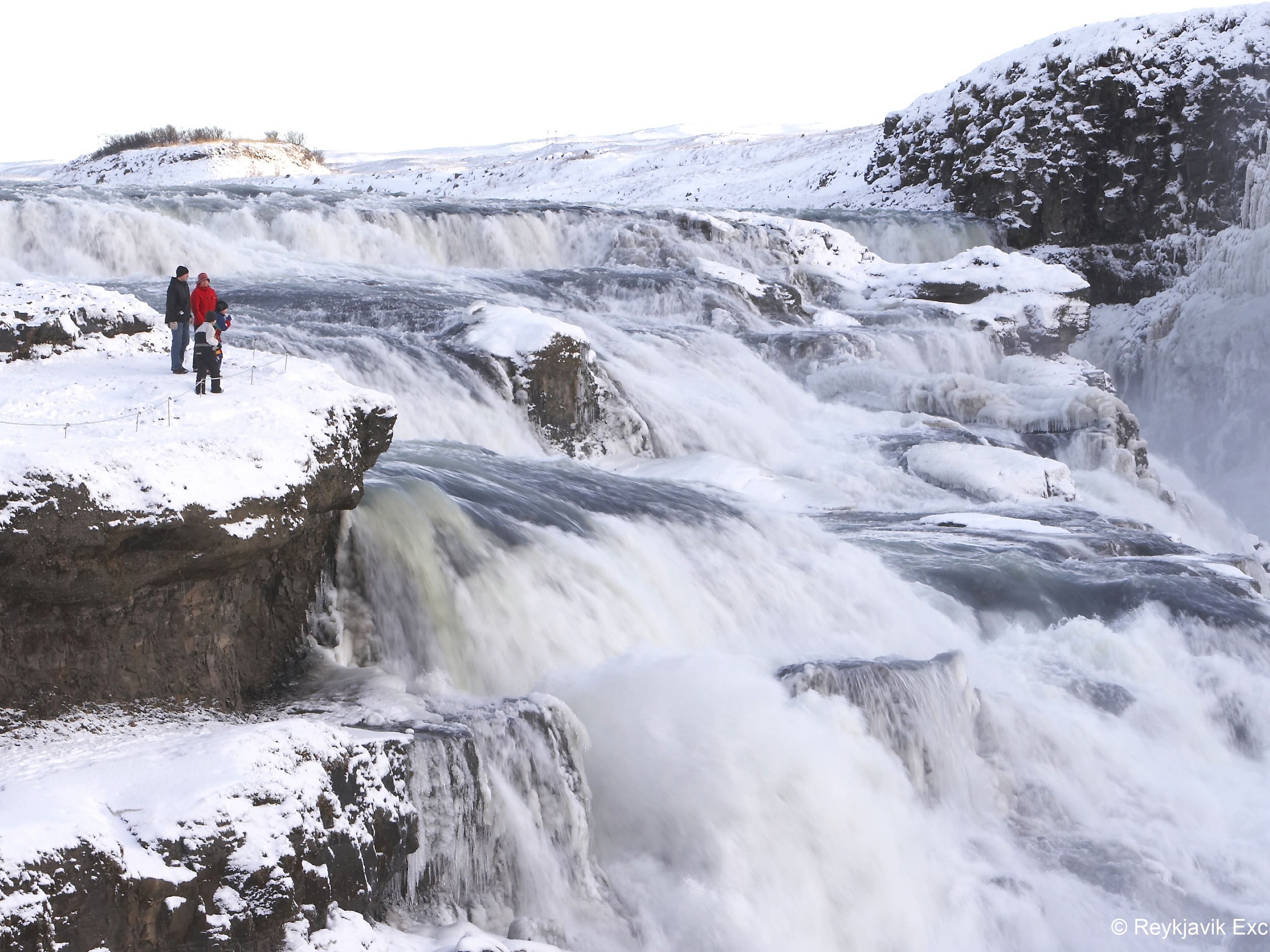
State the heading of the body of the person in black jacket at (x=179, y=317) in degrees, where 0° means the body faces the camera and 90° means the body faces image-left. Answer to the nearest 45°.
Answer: approximately 270°

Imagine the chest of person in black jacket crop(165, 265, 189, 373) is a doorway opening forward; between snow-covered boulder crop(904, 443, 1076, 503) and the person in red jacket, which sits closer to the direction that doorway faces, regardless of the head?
the snow-covered boulder

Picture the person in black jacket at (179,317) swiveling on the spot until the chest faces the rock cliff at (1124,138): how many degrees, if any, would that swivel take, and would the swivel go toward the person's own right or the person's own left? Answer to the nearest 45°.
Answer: approximately 45° to the person's own left

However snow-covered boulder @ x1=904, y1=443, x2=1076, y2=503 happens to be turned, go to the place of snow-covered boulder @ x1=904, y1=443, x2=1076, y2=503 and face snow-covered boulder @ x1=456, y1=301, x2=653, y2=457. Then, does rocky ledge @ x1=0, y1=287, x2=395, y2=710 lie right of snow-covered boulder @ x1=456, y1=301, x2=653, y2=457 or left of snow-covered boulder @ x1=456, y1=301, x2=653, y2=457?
left

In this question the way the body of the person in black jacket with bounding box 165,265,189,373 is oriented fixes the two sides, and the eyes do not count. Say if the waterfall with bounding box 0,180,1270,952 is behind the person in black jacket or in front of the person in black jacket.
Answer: in front

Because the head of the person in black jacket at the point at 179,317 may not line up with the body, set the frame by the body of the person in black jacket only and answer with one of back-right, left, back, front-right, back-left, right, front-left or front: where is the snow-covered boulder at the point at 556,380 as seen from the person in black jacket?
front-left

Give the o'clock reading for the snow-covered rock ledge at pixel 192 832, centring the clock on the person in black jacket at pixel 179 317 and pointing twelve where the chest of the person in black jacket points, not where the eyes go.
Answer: The snow-covered rock ledge is roughly at 3 o'clock from the person in black jacket.

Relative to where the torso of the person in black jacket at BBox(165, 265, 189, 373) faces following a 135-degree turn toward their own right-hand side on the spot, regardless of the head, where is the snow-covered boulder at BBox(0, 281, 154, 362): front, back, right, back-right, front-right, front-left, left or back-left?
right
